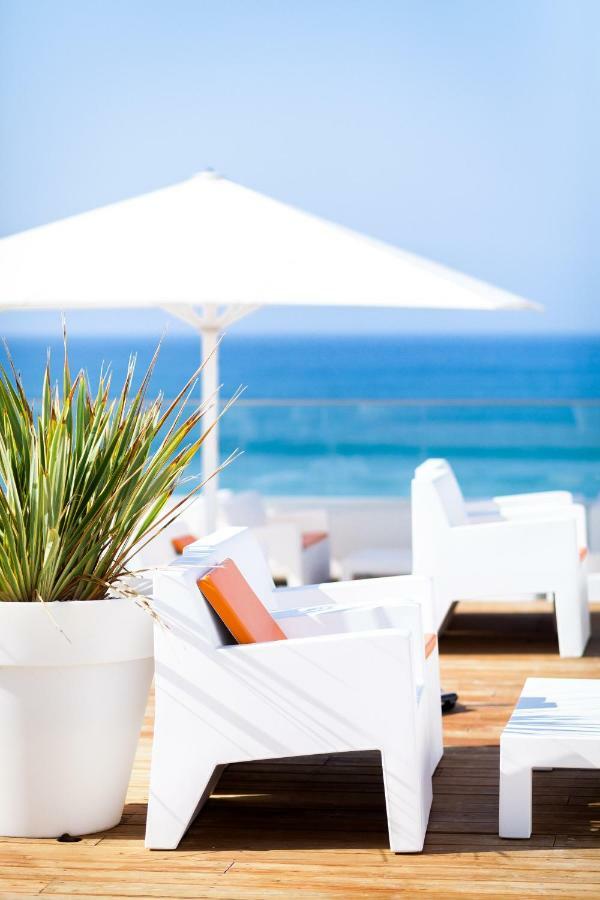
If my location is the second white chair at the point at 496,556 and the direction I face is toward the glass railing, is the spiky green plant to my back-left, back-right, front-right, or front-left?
back-left

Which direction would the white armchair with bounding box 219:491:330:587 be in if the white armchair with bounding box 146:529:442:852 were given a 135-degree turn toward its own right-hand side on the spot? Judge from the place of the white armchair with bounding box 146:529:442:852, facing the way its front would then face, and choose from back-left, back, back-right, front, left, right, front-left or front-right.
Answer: back-right

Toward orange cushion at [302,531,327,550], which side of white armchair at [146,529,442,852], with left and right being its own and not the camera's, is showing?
left

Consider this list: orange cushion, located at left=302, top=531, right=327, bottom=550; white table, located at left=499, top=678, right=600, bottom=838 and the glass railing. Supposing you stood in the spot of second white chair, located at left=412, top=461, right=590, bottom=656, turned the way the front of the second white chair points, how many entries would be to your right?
1

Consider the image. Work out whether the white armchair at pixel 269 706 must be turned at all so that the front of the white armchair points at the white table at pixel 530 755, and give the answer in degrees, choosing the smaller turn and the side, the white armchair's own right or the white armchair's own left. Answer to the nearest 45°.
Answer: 0° — it already faces it

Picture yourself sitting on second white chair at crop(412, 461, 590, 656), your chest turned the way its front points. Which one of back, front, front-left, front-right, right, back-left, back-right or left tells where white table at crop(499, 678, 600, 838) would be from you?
right

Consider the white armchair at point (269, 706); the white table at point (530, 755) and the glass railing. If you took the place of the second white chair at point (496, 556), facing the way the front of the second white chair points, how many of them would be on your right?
2

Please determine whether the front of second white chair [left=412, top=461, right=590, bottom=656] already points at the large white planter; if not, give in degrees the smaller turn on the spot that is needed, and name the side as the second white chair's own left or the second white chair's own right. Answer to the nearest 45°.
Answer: approximately 90° to the second white chair's own right

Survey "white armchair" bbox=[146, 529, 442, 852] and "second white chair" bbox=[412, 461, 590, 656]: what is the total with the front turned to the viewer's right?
2

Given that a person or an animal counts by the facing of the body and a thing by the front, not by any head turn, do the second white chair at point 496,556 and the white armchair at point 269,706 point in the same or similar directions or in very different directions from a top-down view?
same or similar directions

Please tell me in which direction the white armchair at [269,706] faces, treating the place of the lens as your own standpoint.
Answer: facing to the right of the viewer

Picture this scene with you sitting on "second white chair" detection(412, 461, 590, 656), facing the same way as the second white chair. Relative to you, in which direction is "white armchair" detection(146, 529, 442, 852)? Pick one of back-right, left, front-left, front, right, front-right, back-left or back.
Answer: right

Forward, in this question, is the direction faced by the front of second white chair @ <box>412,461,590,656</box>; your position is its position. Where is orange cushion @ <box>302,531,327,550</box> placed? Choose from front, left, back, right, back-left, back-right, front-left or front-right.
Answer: back-left

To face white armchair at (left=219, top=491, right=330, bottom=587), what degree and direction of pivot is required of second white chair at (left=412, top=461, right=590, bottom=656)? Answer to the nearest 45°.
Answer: approximately 135° to its left

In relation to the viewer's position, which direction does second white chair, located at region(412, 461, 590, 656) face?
facing to the right of the viewer

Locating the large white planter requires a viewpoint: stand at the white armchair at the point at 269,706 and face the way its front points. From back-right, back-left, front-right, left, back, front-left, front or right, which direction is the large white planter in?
back
